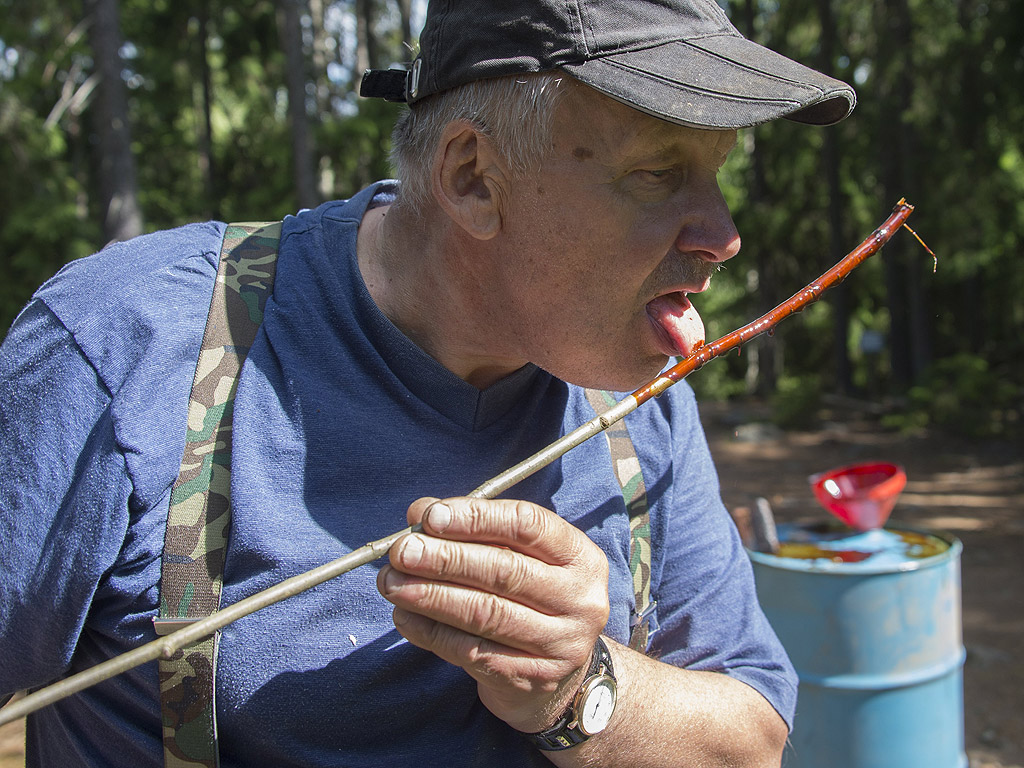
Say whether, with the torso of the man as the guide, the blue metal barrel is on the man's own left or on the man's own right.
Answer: on the man's own left

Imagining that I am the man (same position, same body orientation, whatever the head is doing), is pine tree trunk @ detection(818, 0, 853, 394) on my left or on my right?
on my left

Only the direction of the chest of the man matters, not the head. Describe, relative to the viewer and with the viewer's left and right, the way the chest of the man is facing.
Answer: facing the viewer and to the right of the viewer

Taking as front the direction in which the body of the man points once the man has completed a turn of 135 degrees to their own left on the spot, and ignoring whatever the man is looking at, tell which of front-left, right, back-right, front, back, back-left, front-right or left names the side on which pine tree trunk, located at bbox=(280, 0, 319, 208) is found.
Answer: front

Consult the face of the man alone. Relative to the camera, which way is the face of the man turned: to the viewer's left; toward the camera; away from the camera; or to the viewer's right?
to the viewer's right

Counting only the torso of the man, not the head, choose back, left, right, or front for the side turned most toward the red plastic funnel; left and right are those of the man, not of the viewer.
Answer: left

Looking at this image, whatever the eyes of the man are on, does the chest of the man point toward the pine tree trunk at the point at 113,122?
no
